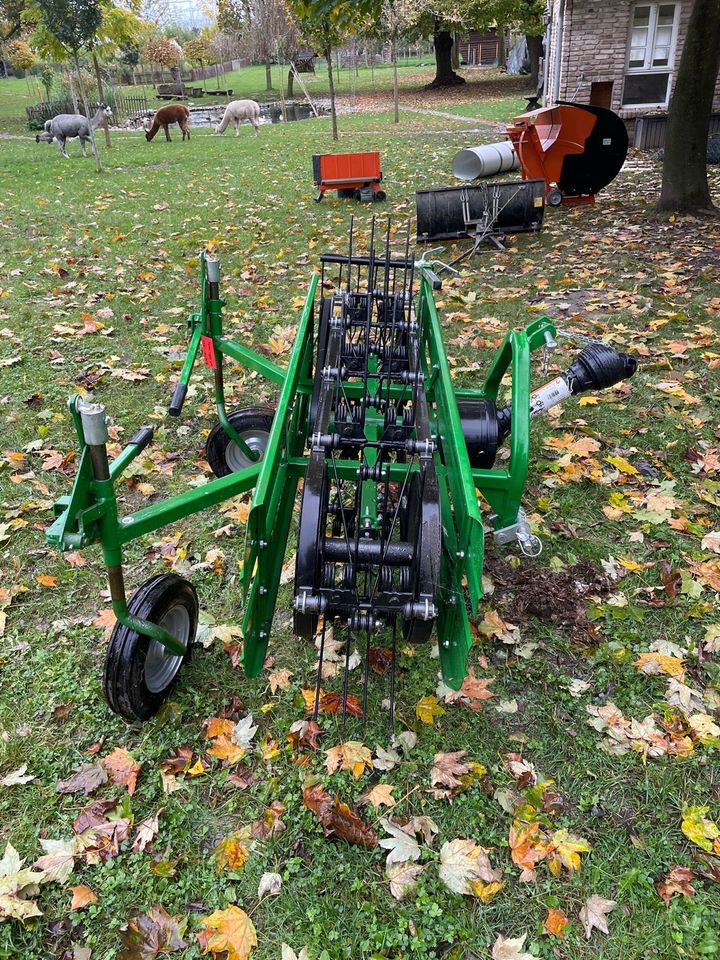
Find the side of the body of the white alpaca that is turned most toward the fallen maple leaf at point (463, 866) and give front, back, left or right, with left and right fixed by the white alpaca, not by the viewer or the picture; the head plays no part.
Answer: left

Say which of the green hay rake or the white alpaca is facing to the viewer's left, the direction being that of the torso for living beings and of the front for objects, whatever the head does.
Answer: the white alpaca

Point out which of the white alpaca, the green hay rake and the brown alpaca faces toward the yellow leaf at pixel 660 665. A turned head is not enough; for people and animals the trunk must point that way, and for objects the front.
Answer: the green hay rake

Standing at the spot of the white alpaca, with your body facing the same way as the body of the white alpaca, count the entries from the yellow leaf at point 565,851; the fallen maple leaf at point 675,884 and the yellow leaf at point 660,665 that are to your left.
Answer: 3

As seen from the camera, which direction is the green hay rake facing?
to the viewer's right

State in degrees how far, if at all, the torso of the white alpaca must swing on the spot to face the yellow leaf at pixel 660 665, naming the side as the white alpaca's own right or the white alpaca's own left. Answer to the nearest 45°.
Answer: approximately 90° to the white alpaca's own left

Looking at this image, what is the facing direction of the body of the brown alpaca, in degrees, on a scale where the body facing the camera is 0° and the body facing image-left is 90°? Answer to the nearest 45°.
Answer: approximately 90°

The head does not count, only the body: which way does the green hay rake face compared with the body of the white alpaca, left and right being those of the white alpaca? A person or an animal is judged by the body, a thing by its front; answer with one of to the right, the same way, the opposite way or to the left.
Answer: the opposite way

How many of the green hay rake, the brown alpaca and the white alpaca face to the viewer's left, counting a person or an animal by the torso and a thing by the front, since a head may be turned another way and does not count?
2

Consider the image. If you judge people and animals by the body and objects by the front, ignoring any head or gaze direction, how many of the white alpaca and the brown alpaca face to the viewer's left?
2

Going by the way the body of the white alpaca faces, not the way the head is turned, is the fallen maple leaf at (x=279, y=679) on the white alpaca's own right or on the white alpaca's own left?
on the white alpaca's own left

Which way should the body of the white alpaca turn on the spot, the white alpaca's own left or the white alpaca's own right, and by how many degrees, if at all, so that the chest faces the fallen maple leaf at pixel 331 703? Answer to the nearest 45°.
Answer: approximately 90° to the white alpaca's own left

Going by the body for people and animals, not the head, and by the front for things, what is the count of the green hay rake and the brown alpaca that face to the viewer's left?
1

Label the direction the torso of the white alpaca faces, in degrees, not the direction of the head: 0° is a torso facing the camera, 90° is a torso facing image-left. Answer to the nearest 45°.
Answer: approximately 90°
